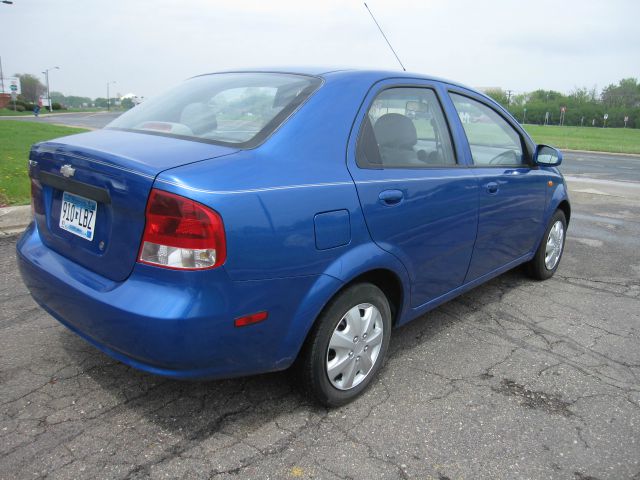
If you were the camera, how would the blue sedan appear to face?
facing away from the viewer and to the right of the viewer
